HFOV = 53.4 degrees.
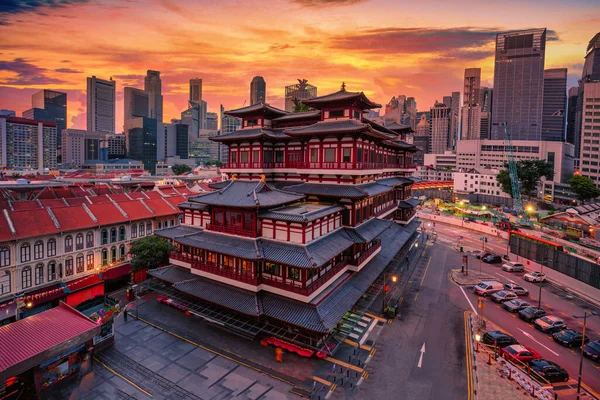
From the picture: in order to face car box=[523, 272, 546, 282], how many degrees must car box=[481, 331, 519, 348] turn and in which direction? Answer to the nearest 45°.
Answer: approximately 45° to its right

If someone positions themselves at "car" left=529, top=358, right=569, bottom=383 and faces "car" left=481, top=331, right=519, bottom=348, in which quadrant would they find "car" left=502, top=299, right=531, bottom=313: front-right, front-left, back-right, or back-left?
front-right

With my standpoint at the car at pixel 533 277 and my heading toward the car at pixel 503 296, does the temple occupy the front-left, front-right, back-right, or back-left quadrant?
front-right

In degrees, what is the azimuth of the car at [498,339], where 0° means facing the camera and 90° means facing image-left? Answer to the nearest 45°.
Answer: approximately 135°

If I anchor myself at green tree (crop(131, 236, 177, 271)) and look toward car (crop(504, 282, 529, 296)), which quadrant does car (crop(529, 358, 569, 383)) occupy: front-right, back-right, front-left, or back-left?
front-right

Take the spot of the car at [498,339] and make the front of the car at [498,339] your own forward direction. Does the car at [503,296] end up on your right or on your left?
on your right

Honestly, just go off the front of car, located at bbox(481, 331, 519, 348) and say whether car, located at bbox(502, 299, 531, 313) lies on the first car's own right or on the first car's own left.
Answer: on the first car's own right
